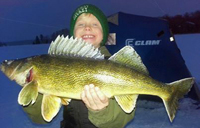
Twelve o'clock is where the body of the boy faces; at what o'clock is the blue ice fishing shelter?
The blue ice fishing shelter is roughly at 7 o'clock from the boy.

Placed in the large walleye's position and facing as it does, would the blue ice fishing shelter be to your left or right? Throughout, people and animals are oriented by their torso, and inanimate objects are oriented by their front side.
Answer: on your right

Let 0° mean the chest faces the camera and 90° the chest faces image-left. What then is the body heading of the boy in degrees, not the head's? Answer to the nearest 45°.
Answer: approximately 0°

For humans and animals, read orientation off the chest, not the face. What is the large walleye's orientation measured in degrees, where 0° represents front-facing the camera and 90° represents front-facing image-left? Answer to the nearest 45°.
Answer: approximately 90°
